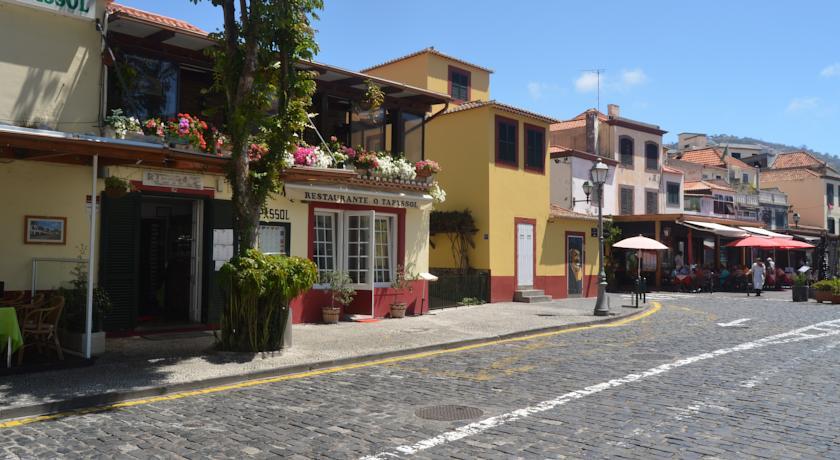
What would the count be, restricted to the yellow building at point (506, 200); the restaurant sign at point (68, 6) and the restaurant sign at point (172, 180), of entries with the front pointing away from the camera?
0

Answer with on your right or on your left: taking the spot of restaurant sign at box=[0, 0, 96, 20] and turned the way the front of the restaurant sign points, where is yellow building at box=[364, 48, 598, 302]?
on your left

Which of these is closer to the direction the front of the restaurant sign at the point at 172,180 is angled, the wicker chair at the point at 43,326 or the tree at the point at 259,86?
the tree

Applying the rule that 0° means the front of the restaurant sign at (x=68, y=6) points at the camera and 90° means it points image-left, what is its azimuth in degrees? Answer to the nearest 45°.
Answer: approximately 315°

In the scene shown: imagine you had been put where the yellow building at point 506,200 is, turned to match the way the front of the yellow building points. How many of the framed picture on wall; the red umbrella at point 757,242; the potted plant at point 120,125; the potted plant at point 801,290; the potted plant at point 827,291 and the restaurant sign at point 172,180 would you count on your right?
3

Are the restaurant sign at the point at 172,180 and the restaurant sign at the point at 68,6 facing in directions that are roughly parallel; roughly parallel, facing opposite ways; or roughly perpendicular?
roughly parallel

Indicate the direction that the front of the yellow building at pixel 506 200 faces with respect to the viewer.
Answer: facing the viewer and to the right of the viewer
